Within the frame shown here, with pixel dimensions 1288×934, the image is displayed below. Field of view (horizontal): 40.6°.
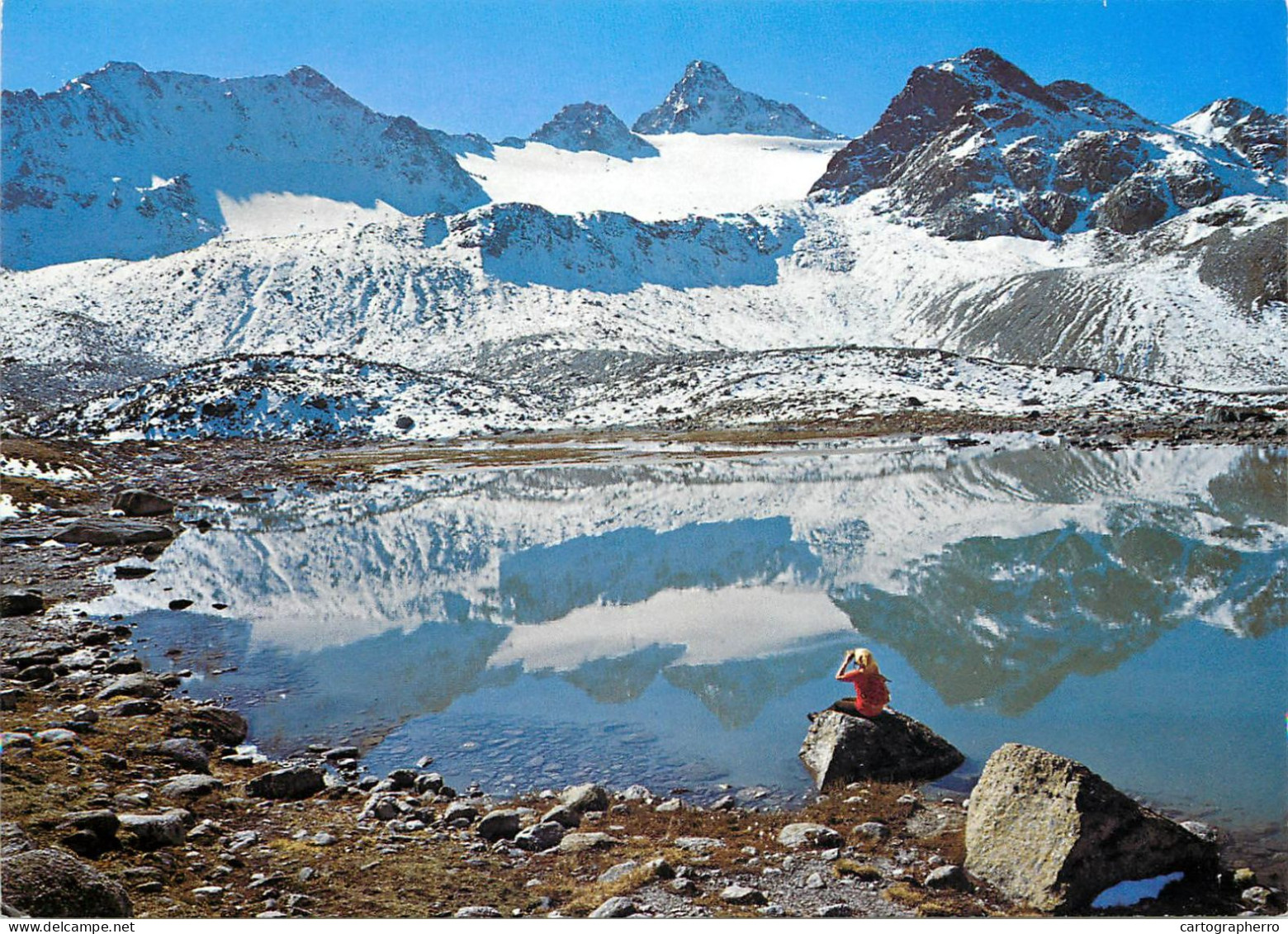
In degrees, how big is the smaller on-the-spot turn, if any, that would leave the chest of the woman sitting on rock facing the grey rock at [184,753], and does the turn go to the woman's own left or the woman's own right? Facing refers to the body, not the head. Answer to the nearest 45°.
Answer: approximately 45° to the woman's own left

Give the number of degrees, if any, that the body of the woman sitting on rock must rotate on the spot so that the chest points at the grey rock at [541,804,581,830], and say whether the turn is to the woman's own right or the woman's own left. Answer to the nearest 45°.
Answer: approximately 90° to the woman's own left

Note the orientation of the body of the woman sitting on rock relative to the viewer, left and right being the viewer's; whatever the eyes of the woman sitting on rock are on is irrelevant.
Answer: facing away from the viewer and to the left of the viewer

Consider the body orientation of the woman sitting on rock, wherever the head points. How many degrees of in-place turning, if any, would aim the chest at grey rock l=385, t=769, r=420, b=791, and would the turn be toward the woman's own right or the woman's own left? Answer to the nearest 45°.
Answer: approximately 45° to the woman's own left

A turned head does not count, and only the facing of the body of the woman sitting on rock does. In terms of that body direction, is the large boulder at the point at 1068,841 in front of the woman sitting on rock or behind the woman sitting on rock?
behind

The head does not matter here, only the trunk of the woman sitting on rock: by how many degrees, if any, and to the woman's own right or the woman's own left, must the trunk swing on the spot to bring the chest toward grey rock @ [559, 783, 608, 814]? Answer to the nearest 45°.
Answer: approximately 90° to the woman's own left

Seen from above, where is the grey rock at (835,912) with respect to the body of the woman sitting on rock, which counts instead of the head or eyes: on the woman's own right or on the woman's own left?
on the woman's own left

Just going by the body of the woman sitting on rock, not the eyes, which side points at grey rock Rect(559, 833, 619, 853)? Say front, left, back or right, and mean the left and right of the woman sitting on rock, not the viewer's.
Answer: left

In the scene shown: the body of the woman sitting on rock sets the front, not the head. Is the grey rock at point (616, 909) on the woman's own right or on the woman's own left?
on the woman's own left

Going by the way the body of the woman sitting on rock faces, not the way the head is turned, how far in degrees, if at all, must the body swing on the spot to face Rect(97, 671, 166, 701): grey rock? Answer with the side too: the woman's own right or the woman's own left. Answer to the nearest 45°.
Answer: approximately 45° to the woman's own left

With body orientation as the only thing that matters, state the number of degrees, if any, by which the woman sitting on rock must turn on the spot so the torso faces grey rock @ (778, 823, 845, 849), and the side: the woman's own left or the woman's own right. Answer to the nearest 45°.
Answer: approximately 135° to the woman's own left

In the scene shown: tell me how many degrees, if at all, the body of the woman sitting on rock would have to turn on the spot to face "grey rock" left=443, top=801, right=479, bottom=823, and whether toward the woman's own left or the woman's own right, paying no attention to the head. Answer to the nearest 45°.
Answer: approximately 90° to the woman's own left

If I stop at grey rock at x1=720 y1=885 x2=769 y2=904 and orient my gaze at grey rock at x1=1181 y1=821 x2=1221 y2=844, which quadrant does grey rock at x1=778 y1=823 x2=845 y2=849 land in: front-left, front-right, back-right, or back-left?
front-left

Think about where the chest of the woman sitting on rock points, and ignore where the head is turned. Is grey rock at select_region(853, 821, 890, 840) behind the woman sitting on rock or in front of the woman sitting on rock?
behind

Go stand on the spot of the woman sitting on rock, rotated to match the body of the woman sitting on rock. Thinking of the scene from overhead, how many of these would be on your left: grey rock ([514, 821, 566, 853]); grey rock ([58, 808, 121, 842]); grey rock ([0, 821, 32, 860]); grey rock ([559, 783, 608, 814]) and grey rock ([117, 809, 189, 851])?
5
